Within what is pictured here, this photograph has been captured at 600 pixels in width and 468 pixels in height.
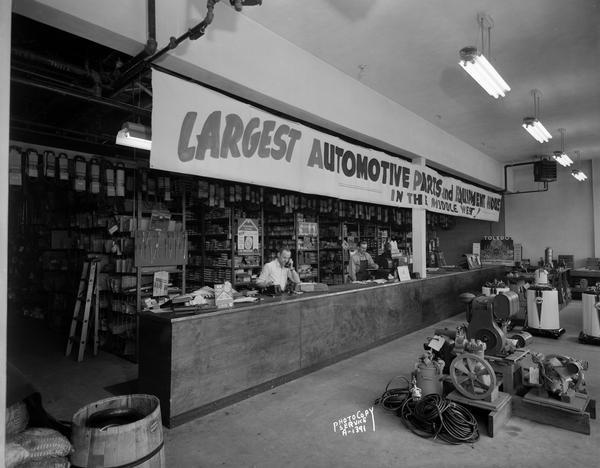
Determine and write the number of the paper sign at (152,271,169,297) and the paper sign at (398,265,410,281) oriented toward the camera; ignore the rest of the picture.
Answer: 2

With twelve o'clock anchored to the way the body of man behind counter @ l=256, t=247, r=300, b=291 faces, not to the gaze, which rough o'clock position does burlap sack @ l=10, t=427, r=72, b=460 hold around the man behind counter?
The burlap sack is roughly at 2 o'clock from the man behind counter.

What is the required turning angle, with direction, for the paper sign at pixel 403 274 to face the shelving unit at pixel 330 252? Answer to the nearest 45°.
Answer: approximately 135° to its right

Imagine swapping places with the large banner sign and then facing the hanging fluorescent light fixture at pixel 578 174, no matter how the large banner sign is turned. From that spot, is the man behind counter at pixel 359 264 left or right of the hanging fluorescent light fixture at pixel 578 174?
left

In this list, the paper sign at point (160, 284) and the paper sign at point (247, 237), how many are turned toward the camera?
2

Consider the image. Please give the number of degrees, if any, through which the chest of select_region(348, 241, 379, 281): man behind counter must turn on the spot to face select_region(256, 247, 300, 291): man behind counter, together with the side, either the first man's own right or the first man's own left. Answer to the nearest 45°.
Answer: approximately 90° to the first man's own right

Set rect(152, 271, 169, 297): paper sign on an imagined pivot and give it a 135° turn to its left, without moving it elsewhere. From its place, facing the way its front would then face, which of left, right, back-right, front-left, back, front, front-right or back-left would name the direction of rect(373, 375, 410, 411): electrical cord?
right

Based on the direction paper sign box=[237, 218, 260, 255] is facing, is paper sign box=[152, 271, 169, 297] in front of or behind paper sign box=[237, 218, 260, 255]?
in front
